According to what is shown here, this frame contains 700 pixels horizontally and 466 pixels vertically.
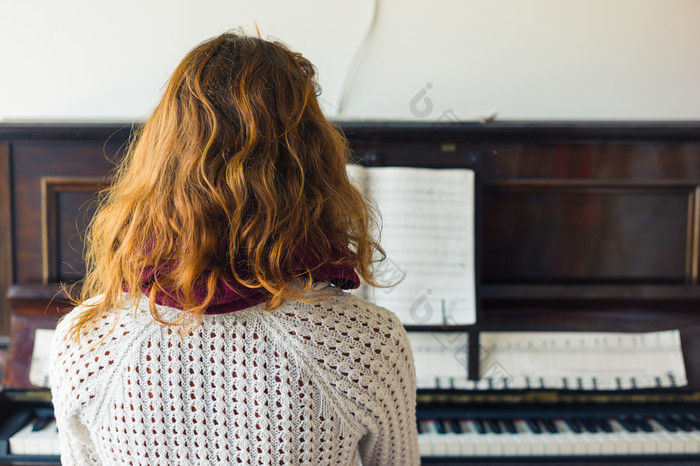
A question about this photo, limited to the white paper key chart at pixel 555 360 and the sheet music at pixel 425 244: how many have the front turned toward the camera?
2

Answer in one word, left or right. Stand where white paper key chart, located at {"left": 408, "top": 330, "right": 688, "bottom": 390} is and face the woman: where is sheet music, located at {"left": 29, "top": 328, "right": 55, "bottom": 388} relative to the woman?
right

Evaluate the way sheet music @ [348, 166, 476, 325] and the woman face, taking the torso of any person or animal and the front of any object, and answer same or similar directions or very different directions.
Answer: very different directions

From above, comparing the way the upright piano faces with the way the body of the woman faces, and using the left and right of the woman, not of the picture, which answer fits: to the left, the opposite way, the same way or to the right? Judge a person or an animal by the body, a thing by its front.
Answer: the opposite way

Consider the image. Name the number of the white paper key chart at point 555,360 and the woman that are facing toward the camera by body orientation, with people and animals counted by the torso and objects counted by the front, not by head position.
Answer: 1

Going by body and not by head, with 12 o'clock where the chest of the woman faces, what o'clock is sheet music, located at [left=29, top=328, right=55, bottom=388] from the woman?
The sheet music is roughly at 11 o'clock from the woman.

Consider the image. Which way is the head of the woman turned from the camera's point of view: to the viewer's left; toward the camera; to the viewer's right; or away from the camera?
away from the camera

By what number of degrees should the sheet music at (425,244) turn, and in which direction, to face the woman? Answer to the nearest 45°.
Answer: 0° — it already faces them

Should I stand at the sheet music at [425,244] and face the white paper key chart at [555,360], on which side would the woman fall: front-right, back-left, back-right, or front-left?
back-right

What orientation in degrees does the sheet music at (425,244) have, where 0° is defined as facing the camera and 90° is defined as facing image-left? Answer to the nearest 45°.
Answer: approximately 0°

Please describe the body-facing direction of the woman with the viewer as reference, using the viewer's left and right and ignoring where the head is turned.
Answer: facing away from the viewer

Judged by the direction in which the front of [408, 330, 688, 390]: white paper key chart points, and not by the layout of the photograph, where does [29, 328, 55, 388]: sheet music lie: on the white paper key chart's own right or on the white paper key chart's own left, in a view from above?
on the white paper key chart's own right

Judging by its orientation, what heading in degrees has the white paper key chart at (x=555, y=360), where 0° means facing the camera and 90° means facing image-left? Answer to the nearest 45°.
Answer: approximately 0°
